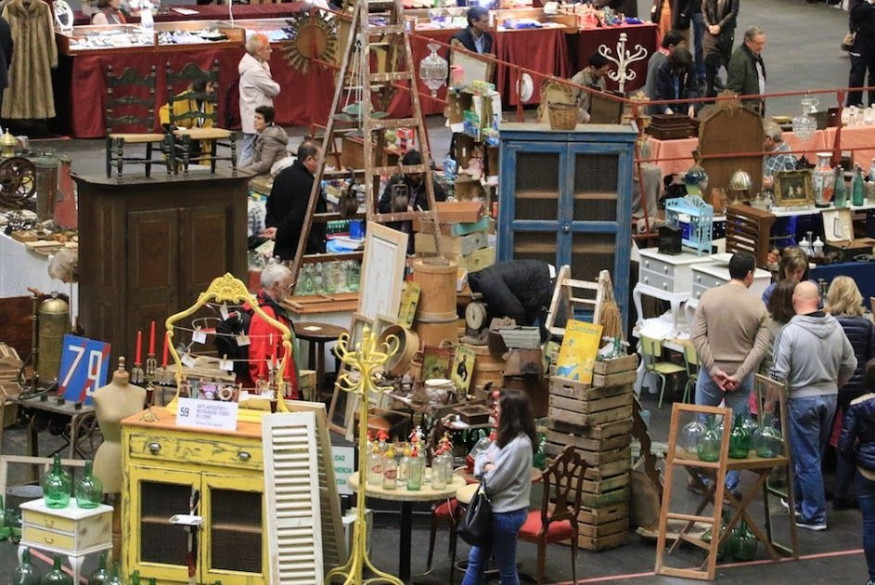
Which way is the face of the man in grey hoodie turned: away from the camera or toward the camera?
away from the camera

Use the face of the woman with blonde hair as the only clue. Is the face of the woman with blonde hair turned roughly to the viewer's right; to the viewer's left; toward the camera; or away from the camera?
away from the camera

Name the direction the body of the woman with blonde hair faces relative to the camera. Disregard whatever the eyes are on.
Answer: away from the camera

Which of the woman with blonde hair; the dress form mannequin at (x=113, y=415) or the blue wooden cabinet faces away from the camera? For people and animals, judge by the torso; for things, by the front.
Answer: the woman with blonde hair

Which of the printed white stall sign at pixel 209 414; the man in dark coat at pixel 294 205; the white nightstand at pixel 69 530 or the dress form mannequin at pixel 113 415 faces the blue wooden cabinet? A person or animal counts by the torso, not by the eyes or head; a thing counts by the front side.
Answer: the man in dark coat

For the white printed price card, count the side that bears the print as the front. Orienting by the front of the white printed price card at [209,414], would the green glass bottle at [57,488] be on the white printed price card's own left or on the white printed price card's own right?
on the white printed price card's own right

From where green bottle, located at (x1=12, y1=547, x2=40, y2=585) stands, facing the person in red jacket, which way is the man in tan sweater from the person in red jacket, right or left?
right

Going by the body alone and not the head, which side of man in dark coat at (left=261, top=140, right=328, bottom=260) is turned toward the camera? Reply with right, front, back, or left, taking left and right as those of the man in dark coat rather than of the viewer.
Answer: right

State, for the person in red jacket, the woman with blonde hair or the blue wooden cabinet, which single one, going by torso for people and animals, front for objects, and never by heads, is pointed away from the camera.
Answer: the woman with blonde hair
